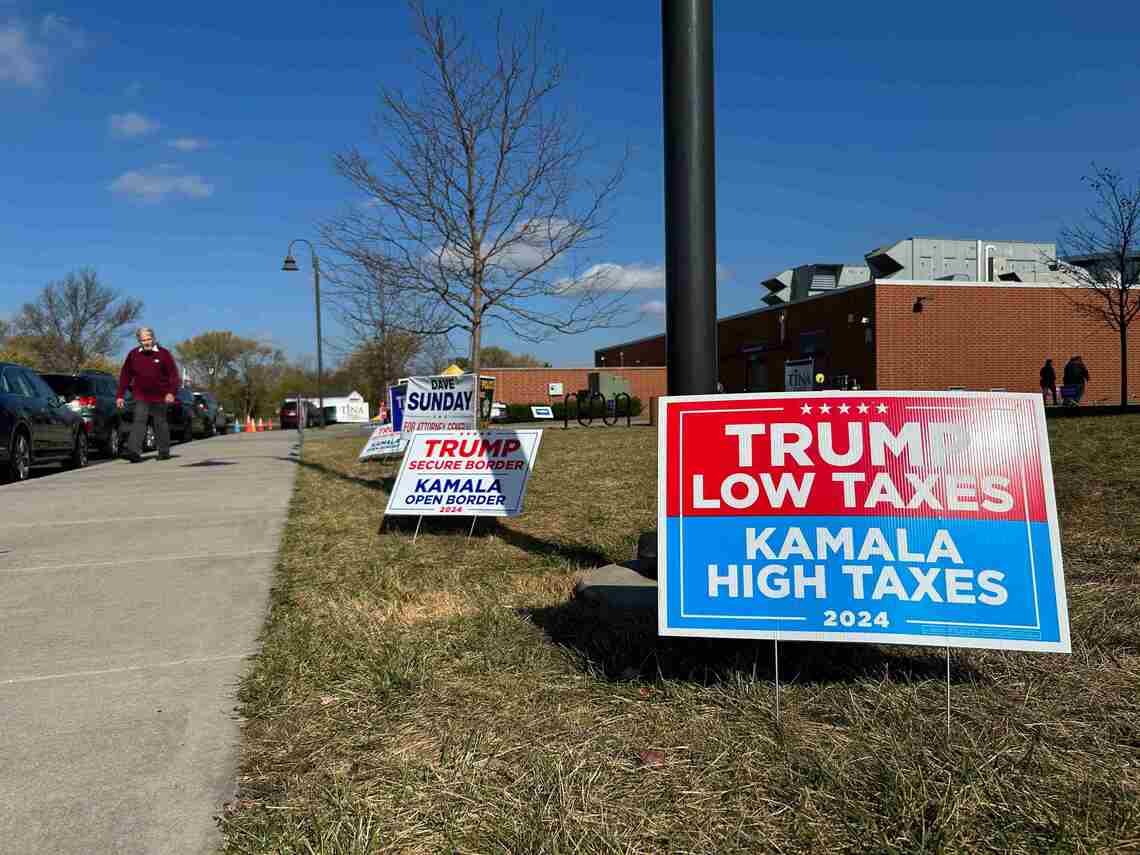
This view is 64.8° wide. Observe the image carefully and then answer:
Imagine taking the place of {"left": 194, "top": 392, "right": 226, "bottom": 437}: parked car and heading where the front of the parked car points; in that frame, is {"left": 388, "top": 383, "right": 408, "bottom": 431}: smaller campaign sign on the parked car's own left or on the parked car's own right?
on the parked car's own right

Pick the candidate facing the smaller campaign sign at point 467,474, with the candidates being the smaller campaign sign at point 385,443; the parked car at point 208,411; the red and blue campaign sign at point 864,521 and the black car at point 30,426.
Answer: the smaller campaign sign at point 385,443

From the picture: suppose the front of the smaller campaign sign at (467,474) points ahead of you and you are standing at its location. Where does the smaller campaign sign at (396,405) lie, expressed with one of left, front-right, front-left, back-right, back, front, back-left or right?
back

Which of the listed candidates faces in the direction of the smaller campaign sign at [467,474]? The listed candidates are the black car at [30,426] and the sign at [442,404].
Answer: the sign

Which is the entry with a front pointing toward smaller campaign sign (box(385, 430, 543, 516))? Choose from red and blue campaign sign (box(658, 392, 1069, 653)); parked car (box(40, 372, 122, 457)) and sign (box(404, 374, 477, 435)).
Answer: the sign

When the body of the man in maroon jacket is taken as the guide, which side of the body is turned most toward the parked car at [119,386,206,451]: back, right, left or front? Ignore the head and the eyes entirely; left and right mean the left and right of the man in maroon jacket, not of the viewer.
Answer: back

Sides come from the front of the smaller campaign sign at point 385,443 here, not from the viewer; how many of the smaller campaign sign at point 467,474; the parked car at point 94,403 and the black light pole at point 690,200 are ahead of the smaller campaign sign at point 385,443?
2

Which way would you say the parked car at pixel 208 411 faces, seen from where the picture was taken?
facing away from the viewer and to the right of the viewer

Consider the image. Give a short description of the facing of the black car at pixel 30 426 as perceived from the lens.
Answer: facing away from the viewer and to the right of the viewer

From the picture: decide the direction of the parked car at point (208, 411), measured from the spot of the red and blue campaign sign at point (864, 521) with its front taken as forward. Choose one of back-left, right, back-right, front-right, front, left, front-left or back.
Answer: back-right

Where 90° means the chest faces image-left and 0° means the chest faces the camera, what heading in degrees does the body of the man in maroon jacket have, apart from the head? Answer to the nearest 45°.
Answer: approximately 0°

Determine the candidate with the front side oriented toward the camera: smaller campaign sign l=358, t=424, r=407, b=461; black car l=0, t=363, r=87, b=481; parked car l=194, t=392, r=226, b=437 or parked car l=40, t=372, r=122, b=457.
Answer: the smaller campaign sign
